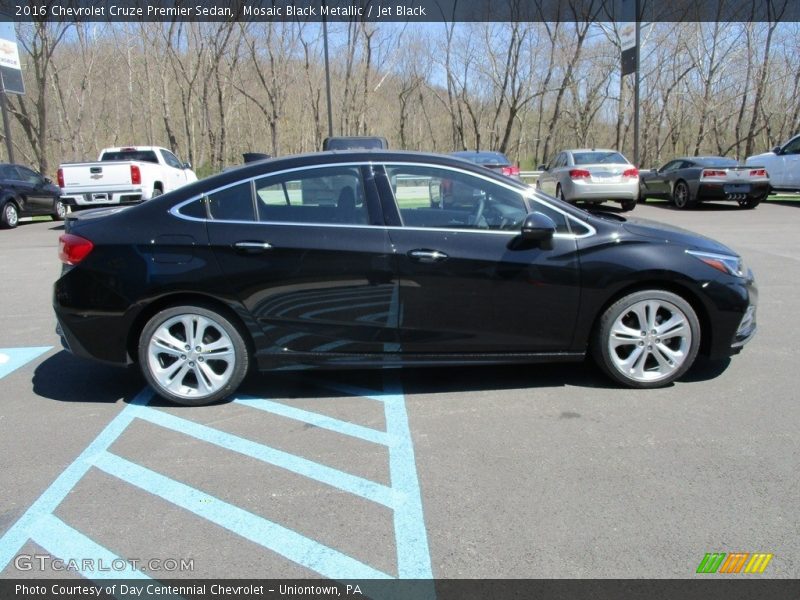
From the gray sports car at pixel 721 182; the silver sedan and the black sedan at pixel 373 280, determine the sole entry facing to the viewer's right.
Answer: the black sedan at pixel 373 280

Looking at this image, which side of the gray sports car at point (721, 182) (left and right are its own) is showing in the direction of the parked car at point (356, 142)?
left

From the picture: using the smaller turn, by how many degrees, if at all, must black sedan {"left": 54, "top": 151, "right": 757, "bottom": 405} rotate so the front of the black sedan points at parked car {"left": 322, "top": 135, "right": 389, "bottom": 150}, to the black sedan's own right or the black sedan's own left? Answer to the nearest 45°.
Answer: approximately 90° to the black sedan's own left

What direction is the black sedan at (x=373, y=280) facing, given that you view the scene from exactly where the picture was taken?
facing to the right of the viewer

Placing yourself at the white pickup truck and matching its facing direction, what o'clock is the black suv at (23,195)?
The black suv is roughly at 9 o'clock from the white pickup truck.

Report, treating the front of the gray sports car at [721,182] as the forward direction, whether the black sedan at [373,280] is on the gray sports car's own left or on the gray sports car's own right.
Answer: on the gray sports car's own left

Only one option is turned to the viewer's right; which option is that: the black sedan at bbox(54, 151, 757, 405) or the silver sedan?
the black sedan

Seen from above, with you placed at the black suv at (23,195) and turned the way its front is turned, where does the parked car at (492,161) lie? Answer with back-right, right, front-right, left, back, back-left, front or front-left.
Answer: right

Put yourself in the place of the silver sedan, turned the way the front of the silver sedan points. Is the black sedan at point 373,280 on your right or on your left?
on your left

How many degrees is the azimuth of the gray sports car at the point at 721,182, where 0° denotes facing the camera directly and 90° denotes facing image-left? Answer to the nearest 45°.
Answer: approximately 135°

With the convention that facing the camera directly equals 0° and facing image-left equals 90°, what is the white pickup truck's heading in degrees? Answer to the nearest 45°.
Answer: approximately 225°

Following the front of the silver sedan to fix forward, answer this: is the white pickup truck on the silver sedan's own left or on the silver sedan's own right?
on the silver sedan's own left

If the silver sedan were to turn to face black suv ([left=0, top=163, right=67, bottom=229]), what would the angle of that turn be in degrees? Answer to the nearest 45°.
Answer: approximately 45° to its left

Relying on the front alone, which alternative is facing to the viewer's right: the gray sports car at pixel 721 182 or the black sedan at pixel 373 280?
the black sedan at pixel 373 280

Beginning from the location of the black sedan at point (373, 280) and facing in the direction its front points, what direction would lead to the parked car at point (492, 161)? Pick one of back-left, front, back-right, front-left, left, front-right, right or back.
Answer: left

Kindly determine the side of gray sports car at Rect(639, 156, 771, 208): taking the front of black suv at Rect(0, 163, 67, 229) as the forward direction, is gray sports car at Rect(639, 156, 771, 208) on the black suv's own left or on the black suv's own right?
on the black suv's own right
